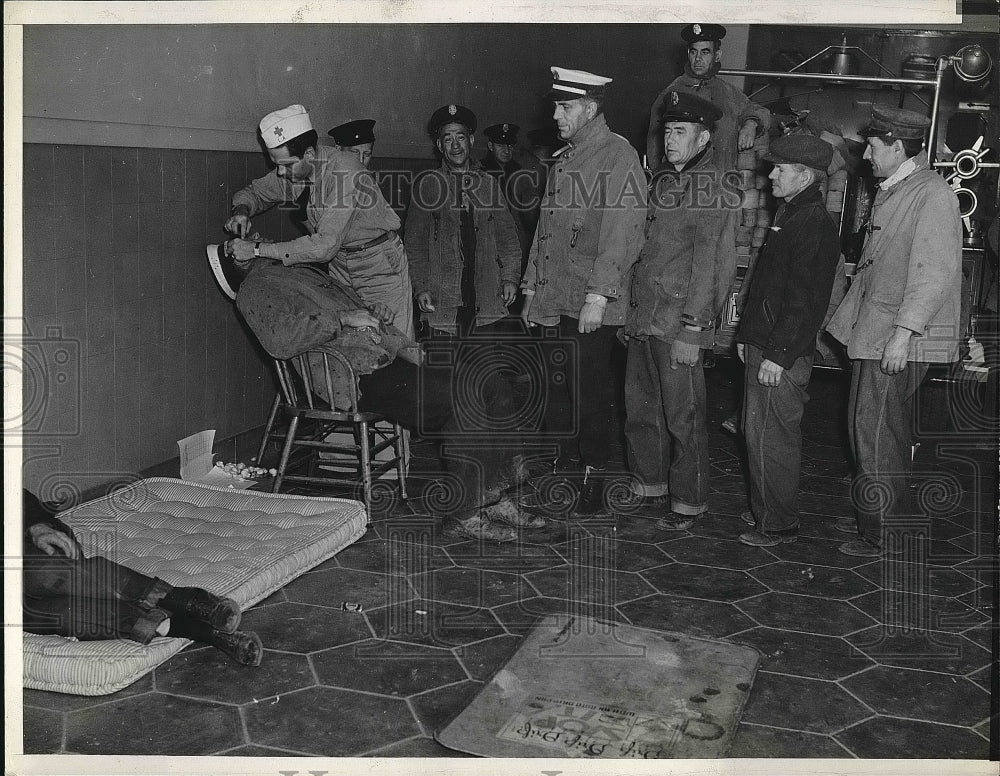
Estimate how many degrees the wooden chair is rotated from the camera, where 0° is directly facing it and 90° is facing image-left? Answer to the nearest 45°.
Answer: approximately 225°

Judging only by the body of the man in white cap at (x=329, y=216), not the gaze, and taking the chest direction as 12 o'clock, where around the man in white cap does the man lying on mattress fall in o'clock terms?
The man lying on mattress is roughly at 11 o'clock from the man in white cap.

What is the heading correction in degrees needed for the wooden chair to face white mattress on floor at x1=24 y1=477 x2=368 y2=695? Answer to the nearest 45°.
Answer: approximately 180°

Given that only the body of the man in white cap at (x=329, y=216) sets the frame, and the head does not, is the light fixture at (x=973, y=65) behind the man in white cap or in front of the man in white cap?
behind

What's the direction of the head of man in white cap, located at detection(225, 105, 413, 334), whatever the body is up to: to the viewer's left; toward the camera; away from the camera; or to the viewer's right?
to the viewer's left

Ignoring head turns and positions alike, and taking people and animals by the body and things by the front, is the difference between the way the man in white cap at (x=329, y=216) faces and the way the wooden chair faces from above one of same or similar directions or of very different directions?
very different directions

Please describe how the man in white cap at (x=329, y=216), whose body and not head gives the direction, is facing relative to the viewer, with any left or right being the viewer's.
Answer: facing the viewer and to the left of the viewer

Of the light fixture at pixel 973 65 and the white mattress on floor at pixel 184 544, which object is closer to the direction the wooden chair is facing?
the light fixture
